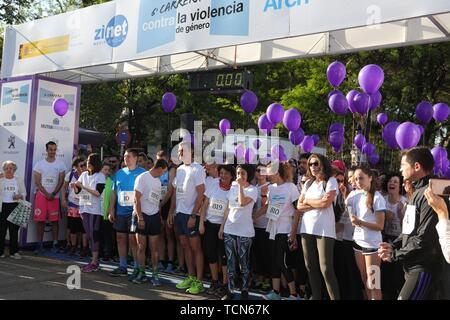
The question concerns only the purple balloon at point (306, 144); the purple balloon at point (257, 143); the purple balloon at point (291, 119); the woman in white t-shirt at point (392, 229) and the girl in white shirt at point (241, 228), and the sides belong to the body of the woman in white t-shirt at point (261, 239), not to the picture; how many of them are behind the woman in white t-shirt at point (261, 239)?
3

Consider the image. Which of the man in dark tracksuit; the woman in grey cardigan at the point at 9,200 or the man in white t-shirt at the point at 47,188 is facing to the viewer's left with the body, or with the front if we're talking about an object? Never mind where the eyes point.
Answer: the man in dark tracksuit

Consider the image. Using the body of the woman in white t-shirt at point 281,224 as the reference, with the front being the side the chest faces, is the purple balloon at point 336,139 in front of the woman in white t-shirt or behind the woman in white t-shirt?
behind

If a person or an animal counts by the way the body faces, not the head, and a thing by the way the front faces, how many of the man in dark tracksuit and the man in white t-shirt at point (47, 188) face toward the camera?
1

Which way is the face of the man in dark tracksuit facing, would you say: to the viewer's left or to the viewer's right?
to the viewer's left

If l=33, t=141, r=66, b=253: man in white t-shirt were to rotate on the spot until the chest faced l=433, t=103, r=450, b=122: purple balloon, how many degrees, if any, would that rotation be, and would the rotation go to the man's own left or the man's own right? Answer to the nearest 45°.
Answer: approximately 90° to the man's own left

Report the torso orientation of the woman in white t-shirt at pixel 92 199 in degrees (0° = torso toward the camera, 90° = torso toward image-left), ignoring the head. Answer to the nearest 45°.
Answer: approximately 45°

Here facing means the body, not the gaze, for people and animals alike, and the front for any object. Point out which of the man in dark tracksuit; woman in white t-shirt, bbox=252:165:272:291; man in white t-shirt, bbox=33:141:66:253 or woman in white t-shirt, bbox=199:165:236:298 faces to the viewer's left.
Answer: the man in dark tracksuit

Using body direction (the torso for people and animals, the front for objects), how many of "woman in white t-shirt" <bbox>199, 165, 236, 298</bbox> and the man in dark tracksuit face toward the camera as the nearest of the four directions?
1
